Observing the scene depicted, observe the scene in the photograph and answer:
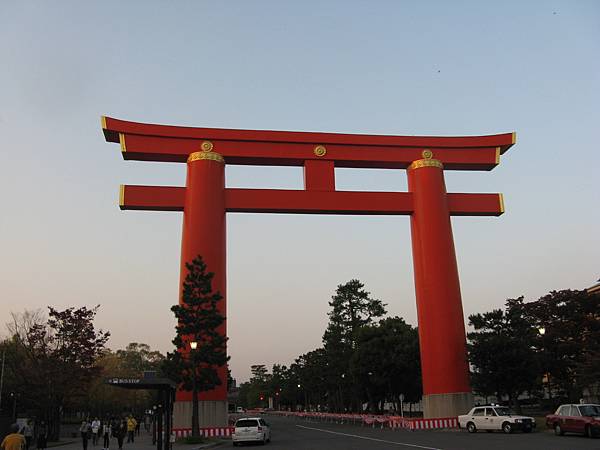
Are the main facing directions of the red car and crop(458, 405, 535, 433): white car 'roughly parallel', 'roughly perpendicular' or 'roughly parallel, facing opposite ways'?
roughly parallel

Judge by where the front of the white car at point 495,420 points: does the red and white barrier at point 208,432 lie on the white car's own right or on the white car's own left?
on the white car's own right

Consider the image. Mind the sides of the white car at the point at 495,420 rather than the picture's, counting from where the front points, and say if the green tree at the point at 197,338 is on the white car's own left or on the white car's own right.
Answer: on the white car's own right

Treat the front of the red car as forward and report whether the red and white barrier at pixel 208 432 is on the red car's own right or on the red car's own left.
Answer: on the red car's own right
